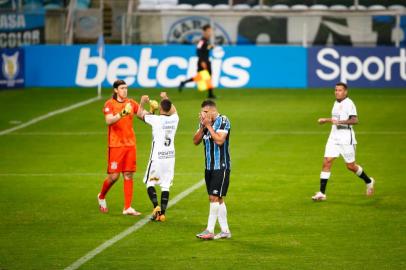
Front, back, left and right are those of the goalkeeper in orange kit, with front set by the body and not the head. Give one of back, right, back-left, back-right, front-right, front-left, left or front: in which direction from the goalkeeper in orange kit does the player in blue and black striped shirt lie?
front

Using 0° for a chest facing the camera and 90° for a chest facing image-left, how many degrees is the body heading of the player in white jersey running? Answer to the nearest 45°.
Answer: approximately 45°

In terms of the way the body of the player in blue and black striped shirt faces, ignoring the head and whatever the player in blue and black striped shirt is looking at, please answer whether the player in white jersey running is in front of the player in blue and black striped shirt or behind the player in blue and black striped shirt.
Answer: behind

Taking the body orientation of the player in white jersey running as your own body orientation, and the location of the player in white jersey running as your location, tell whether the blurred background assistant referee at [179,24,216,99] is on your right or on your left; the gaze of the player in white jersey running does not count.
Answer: on your right

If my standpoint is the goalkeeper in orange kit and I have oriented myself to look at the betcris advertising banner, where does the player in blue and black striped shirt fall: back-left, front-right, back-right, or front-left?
back-right

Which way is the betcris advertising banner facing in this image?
toward the camera

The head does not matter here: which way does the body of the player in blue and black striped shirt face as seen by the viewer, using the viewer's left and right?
facing the viewer and to the left of the viewer
